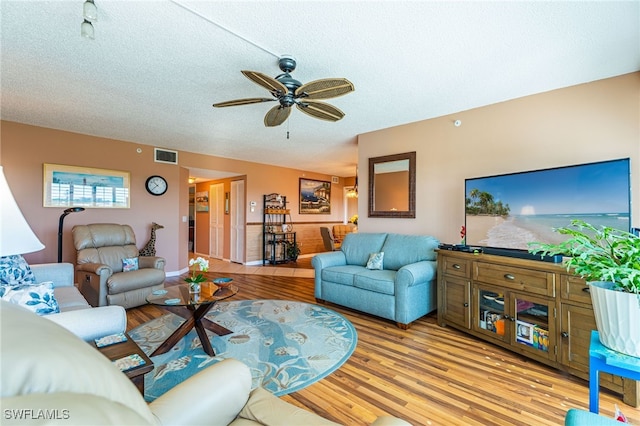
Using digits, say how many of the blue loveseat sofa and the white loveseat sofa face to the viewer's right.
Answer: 1

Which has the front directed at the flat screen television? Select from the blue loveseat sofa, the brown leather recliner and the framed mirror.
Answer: the brown leather recliner

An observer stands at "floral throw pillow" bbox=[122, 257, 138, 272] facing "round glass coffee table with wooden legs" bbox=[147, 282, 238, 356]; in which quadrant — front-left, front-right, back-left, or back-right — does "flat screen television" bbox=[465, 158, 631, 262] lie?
front-left

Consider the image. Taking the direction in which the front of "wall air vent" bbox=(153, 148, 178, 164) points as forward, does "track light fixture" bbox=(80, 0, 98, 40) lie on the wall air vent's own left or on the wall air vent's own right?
on the wall air vent's own right

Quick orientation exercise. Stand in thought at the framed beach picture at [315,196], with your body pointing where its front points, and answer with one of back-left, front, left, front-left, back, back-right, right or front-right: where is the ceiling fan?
front-right

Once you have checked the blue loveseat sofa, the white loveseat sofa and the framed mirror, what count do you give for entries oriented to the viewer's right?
1

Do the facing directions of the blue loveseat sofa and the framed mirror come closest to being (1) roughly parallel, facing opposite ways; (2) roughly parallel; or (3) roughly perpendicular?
roughly parallel

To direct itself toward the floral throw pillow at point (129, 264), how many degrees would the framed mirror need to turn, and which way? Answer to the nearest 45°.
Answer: approximately 45° to its right

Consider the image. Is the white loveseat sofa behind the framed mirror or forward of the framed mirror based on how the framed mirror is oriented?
forward

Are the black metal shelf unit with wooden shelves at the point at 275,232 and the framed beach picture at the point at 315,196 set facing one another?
no

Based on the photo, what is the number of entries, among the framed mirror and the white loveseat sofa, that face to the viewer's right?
1

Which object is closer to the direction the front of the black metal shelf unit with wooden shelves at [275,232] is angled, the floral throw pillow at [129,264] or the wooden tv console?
the wooden tv console

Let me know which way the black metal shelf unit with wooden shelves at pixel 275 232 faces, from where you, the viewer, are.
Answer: facing the viewer and to the right of the viewer

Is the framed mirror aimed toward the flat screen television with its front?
no

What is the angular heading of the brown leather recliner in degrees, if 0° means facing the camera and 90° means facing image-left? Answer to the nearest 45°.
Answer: approximately 315°

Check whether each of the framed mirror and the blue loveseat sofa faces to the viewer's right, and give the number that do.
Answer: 0

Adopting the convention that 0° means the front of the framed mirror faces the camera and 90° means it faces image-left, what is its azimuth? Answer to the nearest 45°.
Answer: approximately 45°

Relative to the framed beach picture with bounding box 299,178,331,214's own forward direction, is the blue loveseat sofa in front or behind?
in front

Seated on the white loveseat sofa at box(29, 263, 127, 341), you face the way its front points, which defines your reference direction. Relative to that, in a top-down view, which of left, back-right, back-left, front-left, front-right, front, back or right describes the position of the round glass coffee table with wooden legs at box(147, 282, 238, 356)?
front-left

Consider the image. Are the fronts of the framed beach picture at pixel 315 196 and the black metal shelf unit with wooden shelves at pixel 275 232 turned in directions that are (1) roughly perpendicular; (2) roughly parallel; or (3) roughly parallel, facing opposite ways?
roughly parallel
